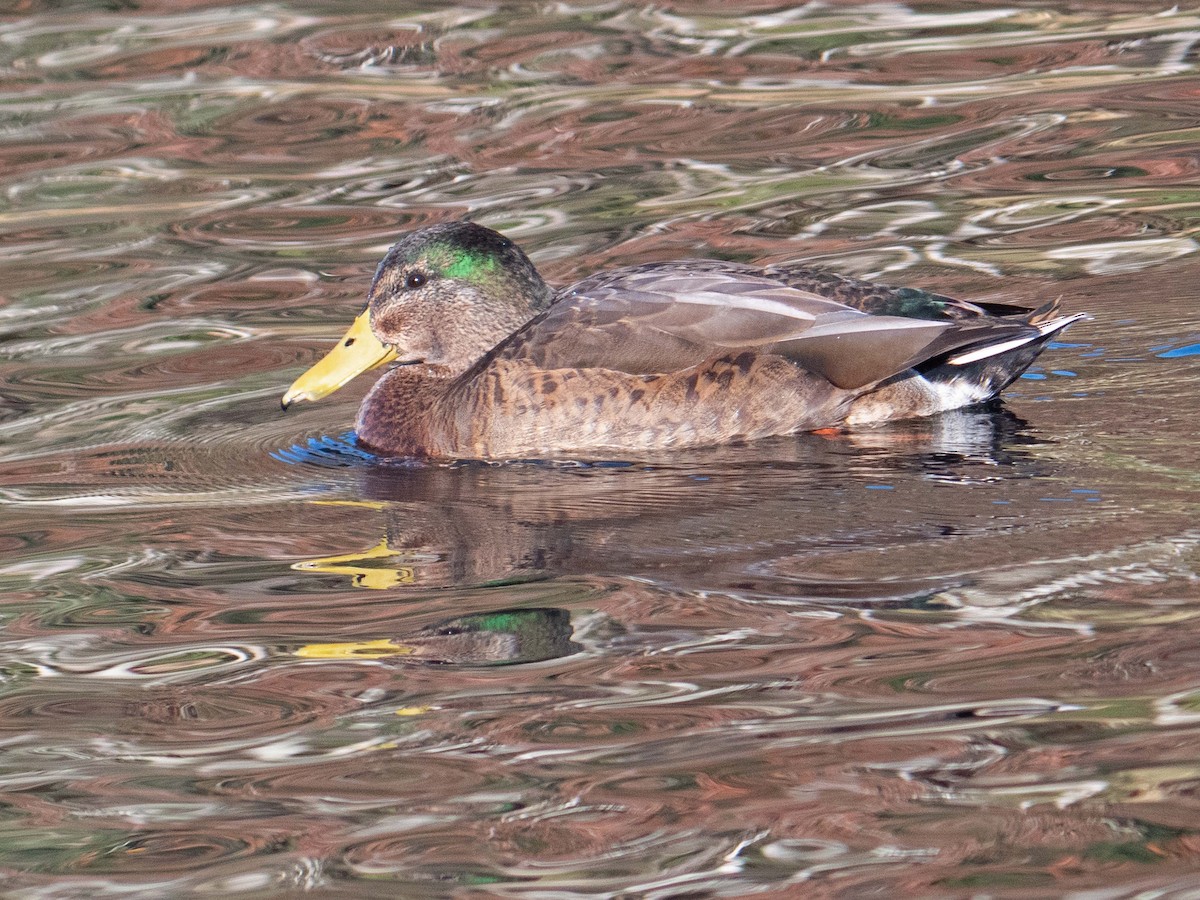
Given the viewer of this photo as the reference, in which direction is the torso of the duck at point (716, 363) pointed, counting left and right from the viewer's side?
facing to the left of the viewer
